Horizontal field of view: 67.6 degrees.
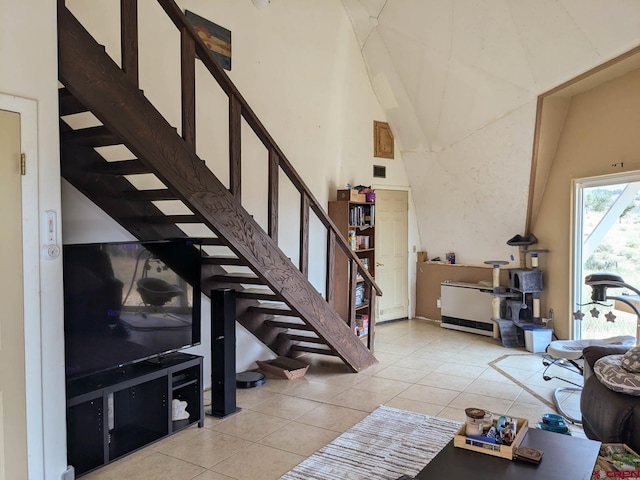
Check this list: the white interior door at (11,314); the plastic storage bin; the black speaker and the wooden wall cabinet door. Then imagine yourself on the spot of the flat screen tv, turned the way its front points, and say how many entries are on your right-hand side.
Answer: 1

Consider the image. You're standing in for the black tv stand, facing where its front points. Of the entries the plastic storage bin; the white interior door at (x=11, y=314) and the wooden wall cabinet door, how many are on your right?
1

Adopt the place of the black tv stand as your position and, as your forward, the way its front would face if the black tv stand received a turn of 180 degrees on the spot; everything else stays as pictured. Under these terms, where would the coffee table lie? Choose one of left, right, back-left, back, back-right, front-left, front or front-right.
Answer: back

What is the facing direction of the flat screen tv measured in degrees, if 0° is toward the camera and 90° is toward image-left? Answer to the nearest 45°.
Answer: approximately 315°

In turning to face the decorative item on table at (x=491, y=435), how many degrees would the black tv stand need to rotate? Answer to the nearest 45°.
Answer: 0° — it already faces it

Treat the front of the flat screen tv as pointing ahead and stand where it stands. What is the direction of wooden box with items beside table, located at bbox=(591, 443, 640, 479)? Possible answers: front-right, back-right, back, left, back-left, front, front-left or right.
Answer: front

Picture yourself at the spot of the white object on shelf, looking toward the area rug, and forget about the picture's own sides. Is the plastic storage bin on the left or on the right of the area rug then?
left

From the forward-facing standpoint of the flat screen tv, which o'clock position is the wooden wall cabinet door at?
The wooden wall cabinet door is roughly at 9 o'clock from the flat screen tv.

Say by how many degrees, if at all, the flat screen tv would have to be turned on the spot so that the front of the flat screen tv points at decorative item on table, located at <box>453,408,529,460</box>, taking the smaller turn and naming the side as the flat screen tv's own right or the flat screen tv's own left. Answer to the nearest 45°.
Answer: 0° — it already faces it

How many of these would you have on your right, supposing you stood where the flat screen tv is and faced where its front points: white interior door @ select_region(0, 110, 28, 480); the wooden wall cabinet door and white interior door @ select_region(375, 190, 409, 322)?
1

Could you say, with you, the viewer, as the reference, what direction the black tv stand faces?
facing the viewer and to the right of the viewer

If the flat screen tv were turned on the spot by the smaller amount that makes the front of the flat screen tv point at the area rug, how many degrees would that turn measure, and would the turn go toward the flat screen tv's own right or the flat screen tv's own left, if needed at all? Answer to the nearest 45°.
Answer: approximately 45° to the flat screen tv's own left

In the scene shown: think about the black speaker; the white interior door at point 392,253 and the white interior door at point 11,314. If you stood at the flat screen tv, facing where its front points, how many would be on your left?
2

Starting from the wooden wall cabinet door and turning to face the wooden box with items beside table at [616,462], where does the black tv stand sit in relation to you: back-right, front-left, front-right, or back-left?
front-right

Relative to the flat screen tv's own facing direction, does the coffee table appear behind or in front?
in front

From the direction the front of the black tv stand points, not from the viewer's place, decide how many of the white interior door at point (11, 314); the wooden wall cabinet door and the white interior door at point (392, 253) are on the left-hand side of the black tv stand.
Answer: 2

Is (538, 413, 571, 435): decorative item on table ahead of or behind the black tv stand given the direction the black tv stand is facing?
ahead
